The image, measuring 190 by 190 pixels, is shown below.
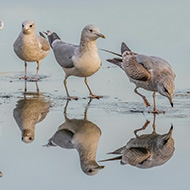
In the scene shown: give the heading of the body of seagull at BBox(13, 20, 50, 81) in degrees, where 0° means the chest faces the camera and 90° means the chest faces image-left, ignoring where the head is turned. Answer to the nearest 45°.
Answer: approximately 0°

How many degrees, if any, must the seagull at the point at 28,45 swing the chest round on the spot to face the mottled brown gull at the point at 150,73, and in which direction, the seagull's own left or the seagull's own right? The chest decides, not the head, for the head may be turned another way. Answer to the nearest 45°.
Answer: approximately 45° to the seagull's own left

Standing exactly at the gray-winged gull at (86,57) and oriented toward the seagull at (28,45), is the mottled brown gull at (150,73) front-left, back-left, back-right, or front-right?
back-right

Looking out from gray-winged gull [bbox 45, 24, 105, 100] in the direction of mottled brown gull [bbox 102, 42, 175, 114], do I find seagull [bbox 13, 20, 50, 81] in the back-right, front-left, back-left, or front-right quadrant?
back-left
